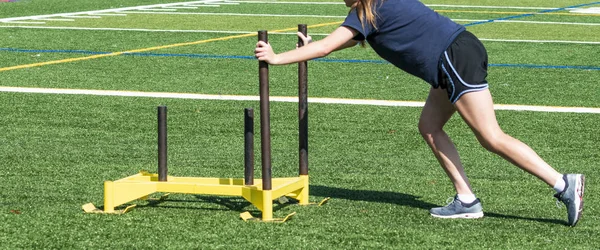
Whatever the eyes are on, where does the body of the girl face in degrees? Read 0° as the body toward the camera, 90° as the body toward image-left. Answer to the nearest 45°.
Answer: approximately 90°
